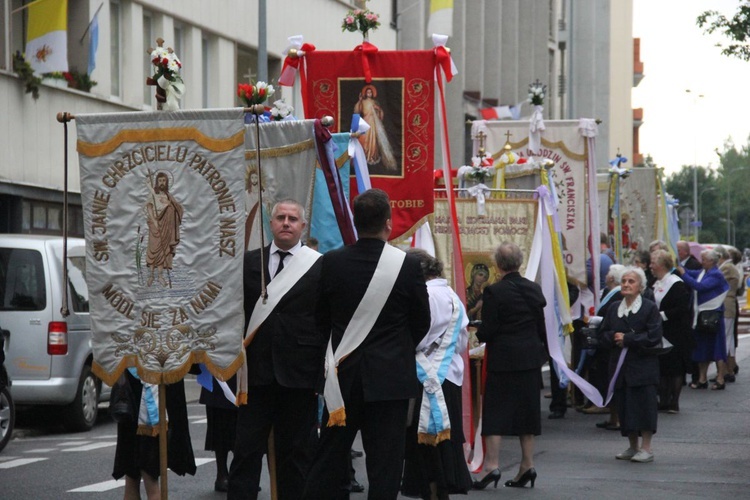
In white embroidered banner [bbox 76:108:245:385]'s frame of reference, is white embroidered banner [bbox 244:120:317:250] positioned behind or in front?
behind

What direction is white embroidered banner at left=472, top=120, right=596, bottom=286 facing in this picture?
toward the camera

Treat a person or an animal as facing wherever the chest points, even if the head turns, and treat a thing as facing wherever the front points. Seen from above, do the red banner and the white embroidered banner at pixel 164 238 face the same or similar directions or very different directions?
same or similar directions

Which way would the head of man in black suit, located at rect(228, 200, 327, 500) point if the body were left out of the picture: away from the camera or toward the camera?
toward the camera

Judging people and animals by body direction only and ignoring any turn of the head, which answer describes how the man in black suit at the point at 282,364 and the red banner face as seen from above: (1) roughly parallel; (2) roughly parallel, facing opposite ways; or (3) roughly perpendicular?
roughly parallel

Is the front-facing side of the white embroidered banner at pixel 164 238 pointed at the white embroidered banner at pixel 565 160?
no

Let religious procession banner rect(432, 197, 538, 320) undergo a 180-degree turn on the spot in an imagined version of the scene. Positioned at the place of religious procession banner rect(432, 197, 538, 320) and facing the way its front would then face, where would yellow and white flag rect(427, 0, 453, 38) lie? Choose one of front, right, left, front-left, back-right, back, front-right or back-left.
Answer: front

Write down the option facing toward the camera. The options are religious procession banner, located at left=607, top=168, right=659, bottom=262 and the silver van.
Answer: the religious procession banner

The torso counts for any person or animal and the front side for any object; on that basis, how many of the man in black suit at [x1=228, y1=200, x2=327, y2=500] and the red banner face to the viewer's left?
0

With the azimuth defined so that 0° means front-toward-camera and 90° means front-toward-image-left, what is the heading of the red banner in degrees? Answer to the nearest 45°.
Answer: approximately 0°

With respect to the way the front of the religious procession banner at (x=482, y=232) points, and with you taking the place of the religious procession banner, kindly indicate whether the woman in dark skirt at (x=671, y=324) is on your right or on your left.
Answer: on your left

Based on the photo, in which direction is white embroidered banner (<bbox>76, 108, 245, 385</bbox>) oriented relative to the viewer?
toward the camera

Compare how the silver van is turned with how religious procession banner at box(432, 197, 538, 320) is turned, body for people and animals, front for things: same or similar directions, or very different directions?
very different directions
